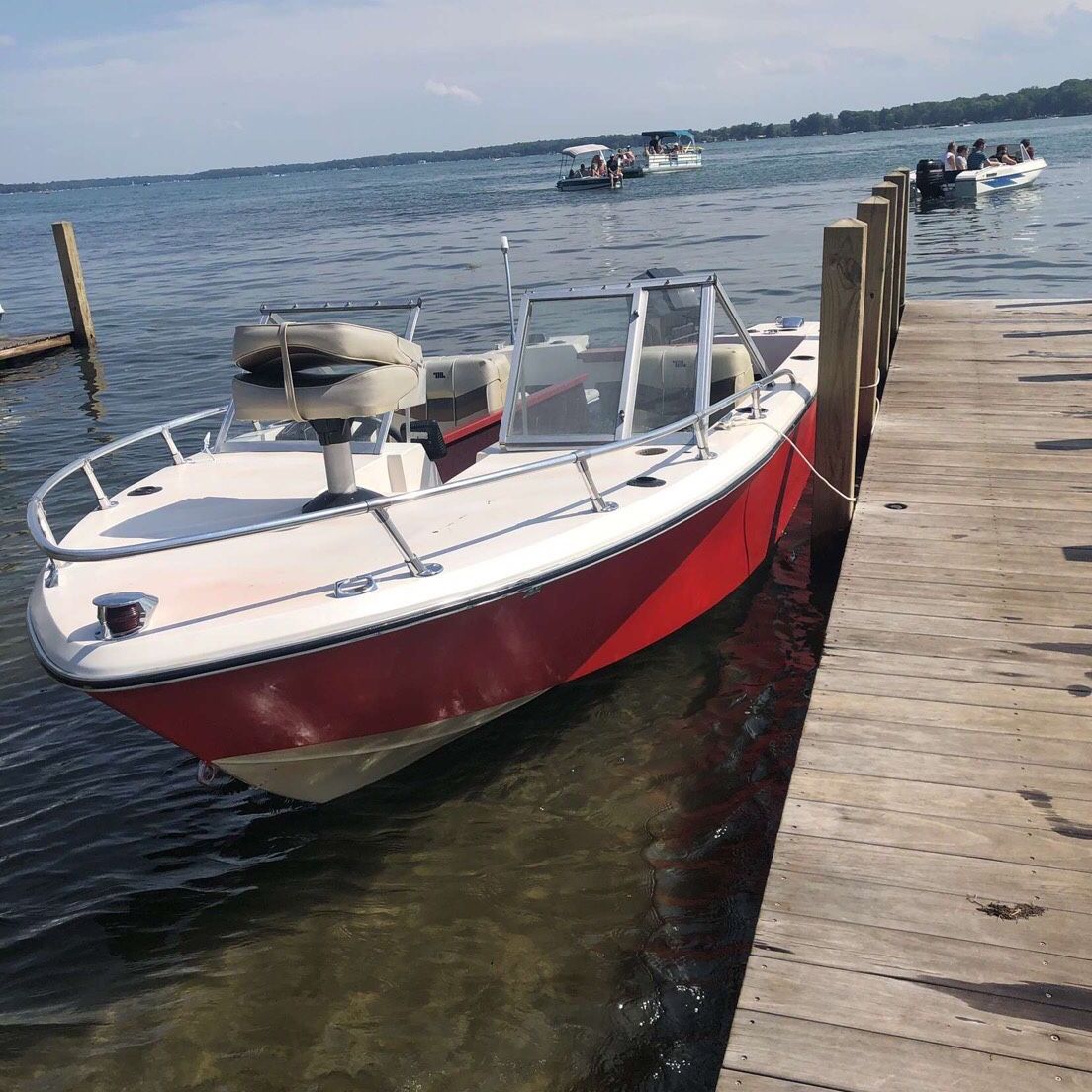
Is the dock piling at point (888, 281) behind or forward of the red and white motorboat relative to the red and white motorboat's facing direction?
behind

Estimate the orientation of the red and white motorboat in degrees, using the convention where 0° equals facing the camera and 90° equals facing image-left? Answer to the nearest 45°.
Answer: approximately 45°

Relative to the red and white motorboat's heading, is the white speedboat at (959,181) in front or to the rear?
to the rear

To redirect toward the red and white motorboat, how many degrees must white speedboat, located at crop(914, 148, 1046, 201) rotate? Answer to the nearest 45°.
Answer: approximately 135° to its right

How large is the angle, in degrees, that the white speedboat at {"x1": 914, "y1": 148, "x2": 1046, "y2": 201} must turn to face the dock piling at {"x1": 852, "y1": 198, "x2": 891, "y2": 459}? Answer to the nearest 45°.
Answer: approximately 135° to its right

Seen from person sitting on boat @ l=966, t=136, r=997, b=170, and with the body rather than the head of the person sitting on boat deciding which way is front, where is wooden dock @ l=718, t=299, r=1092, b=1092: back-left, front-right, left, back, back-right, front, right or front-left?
back-right

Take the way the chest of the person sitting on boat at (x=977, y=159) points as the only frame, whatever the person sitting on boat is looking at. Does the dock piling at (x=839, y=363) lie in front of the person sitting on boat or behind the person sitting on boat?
behind

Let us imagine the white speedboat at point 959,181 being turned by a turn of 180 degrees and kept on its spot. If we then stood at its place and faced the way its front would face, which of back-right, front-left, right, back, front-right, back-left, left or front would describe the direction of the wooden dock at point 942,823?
front-left

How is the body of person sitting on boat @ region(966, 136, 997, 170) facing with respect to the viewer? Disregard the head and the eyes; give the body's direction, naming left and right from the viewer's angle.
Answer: facing away from the viewer and to the right of the viewer

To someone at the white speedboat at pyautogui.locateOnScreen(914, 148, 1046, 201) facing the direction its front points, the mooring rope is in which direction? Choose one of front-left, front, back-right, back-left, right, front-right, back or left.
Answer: back-right

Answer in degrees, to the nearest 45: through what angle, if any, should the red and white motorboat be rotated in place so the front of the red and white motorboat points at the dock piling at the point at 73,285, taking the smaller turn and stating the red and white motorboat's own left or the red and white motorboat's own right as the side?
approximately 135° to the red and white motorboat's own right

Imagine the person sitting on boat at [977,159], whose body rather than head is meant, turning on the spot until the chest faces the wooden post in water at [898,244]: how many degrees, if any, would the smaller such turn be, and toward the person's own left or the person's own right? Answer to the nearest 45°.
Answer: approximately 135° to the person's own right

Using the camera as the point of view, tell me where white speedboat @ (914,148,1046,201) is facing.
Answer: facing away from the viewer and to the right of the viewer
